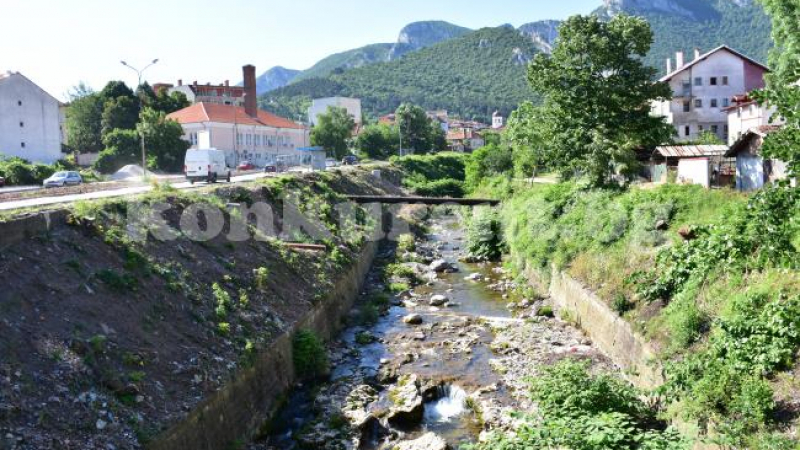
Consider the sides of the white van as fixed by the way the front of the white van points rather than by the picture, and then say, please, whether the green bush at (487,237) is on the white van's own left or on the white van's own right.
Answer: on the white van's own right

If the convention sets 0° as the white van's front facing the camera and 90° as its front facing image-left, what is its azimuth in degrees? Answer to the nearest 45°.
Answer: approximately 225°

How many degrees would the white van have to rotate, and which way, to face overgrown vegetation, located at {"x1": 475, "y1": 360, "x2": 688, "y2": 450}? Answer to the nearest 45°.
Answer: approximately 135° to its right

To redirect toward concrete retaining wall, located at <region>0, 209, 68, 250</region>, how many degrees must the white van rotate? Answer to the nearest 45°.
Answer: approximately 135° to its right

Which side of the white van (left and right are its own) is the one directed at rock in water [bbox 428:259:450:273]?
right
